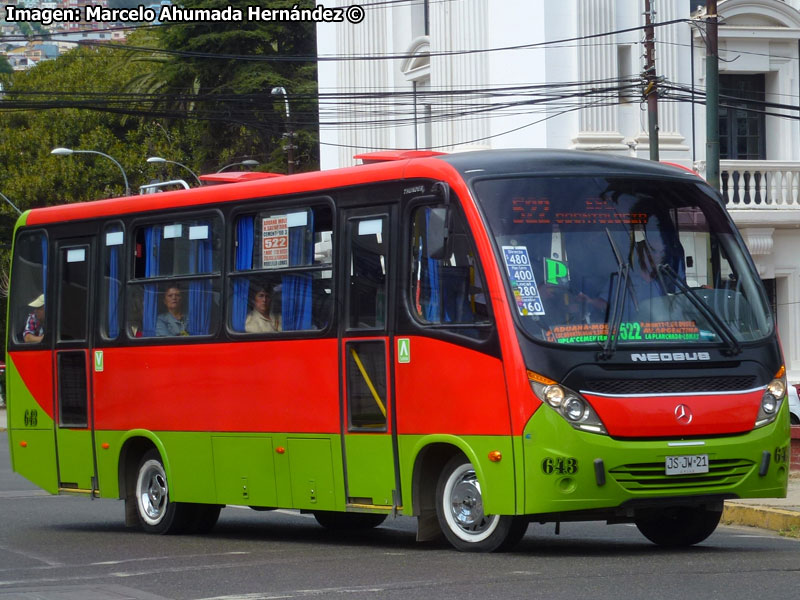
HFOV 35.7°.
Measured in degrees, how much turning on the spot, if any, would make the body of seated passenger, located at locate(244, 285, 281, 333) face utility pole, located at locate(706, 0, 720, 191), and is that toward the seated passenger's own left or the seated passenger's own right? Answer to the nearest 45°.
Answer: approximately 90° to the seated passenger's own left

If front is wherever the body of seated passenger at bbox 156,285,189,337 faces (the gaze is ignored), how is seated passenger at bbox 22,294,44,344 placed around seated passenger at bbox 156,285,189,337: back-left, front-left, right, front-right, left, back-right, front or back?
back

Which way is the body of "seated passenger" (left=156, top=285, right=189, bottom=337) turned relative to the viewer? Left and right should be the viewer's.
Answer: facing the viewer and to the right of the viewer

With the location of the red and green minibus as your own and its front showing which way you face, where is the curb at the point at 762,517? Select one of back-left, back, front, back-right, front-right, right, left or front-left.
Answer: left

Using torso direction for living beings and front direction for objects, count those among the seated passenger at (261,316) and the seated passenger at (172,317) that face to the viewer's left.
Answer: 0

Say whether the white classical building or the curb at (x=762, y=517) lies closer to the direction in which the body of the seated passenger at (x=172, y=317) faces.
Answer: the curb

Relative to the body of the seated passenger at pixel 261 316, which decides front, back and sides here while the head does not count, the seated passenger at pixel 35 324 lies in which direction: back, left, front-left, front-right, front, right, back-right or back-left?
back
